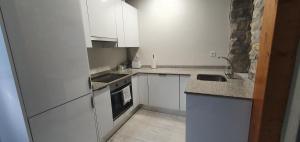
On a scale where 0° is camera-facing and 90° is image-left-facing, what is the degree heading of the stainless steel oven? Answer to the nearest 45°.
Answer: approximately 315°

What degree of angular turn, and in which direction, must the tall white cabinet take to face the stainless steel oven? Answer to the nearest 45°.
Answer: approximately 90° to its left

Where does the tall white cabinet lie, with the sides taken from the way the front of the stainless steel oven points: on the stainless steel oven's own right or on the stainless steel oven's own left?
on the stainless steel oven's own right

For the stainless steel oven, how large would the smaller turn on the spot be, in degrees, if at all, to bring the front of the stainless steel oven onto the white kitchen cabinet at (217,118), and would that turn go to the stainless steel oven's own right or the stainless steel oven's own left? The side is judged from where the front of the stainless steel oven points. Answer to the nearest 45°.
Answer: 0° — it already faces it

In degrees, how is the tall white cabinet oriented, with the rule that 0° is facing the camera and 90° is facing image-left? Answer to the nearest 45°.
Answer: approximately 315°

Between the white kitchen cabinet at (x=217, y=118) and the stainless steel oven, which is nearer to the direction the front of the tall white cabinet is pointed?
the white kitchen cabinet

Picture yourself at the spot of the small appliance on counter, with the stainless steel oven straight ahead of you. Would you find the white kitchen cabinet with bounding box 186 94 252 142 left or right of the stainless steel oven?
left

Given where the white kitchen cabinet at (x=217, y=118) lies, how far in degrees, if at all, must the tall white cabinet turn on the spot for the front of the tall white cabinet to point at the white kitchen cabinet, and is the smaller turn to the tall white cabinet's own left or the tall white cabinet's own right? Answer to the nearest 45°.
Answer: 0° — it already faces it

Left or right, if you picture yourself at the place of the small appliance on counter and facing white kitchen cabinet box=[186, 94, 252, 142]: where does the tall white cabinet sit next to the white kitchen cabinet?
right
